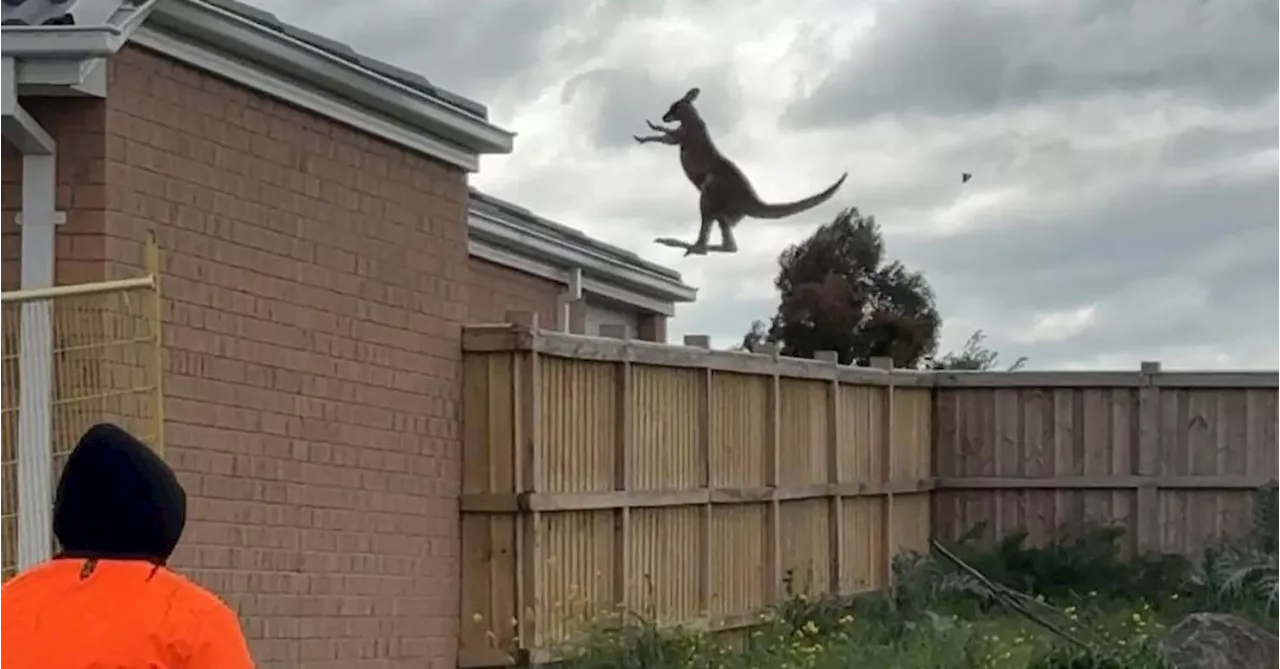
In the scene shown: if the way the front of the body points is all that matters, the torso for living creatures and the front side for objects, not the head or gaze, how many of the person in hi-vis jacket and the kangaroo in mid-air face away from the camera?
1

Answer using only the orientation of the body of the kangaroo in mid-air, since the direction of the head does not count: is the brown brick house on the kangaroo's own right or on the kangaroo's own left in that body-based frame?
on the kangaroo's own left

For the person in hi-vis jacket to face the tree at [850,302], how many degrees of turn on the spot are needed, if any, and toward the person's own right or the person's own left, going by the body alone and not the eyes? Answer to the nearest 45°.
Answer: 0° — they already face it

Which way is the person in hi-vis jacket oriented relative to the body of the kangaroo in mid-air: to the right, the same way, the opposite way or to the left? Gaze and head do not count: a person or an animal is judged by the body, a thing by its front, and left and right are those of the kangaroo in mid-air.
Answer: to the right

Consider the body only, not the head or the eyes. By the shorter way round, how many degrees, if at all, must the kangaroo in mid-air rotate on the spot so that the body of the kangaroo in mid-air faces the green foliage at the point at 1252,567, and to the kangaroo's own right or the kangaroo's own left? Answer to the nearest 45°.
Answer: approximately 135° to the kangaroo's own right

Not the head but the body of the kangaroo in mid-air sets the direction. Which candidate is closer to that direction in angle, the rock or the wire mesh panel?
the wire mesh panel

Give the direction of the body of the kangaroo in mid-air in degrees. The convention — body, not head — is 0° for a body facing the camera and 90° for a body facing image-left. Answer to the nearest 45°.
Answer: approximately 90°

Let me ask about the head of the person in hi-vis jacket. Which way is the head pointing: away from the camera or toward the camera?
away from the camera

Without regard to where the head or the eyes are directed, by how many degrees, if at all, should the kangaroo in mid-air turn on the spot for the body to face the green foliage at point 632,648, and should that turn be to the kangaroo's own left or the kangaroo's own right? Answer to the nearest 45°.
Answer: approximately 90° to the kangaroo's own left

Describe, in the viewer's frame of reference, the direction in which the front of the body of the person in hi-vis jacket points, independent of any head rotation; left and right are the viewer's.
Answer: facing away from the viewer

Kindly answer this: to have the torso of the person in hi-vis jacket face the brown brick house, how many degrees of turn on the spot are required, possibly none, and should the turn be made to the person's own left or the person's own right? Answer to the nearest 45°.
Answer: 0° — they already face it
